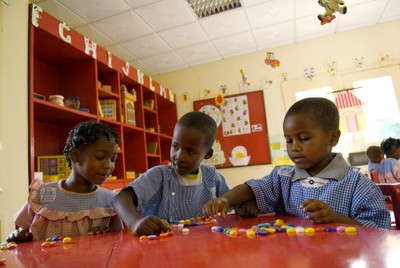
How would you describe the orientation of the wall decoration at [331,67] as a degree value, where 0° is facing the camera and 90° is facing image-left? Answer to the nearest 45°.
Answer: approximately 0°

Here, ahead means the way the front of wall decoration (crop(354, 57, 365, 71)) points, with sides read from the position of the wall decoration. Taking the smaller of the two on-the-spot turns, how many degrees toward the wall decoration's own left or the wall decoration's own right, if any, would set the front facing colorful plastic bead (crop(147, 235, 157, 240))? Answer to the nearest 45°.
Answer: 0° — it already faces it

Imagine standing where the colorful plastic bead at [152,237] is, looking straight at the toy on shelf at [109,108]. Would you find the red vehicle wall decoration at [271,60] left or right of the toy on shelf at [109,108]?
right

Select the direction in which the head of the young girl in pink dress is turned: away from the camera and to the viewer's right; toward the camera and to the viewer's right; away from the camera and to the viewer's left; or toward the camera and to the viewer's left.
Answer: toward the camera and to the viewer's right
